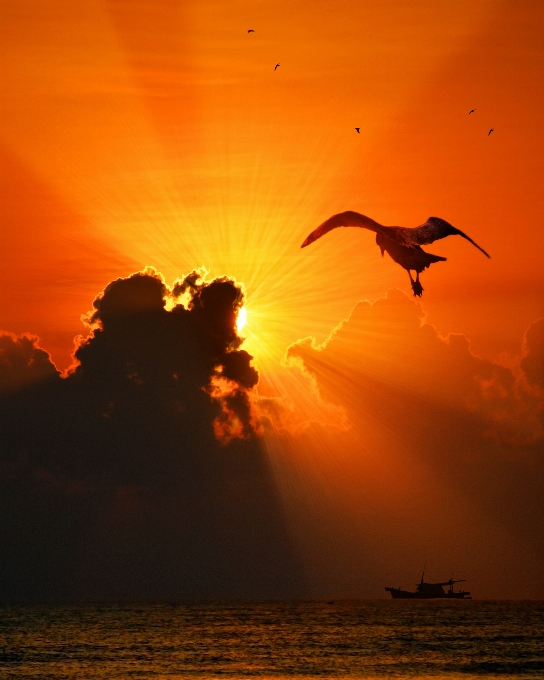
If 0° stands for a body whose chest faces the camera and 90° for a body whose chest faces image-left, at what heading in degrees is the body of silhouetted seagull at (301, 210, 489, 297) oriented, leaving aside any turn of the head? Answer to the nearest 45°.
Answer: approximately 45°
